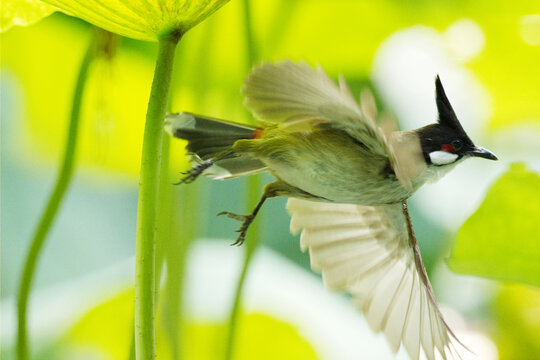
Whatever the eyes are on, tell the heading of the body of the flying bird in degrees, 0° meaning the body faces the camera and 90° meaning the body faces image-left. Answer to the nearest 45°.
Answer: approximately 270°

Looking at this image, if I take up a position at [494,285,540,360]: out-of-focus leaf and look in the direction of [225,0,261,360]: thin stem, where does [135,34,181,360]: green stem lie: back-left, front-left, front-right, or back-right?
front-left
